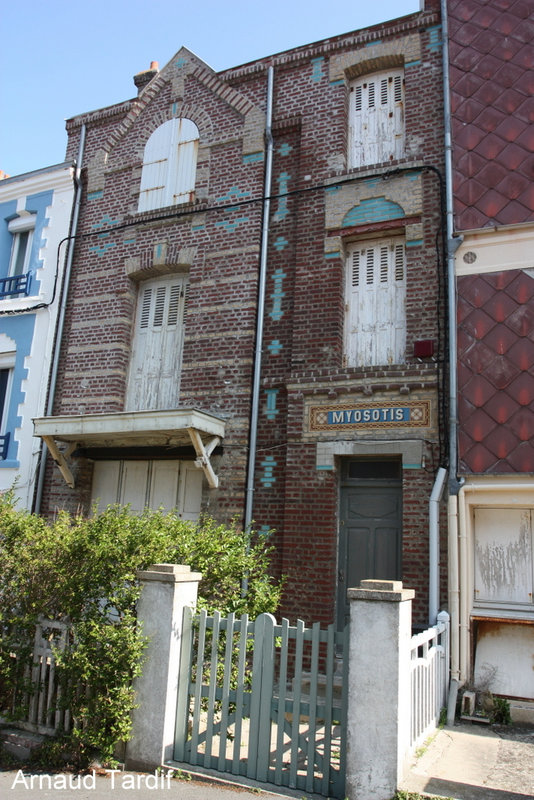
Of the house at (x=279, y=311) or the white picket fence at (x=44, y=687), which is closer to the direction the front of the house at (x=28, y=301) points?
the white picket fence

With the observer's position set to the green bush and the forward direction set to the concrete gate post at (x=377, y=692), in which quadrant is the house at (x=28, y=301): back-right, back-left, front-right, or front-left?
back-left

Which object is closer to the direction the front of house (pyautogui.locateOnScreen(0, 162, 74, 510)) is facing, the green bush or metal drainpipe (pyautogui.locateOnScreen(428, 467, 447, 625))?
the green bush

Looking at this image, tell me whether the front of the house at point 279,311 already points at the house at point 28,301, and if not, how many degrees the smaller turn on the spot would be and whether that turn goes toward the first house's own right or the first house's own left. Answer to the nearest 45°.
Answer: approximately 90° to the first house's own right

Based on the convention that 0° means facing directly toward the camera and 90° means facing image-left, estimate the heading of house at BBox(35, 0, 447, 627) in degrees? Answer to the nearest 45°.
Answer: approximately 45°

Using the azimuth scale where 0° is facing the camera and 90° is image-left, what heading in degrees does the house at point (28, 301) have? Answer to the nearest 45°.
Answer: approximately 45°

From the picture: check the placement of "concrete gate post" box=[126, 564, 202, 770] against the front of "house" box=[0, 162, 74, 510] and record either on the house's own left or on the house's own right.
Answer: on the house's own left

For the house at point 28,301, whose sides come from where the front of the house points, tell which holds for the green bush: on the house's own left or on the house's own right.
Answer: on the house's own left

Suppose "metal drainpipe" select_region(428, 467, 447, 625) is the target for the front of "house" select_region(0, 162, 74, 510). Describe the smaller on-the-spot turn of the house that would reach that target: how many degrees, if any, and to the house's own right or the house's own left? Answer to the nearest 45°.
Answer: approximately 90° to the house's own left

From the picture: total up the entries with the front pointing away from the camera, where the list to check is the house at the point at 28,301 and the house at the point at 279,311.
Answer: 0
